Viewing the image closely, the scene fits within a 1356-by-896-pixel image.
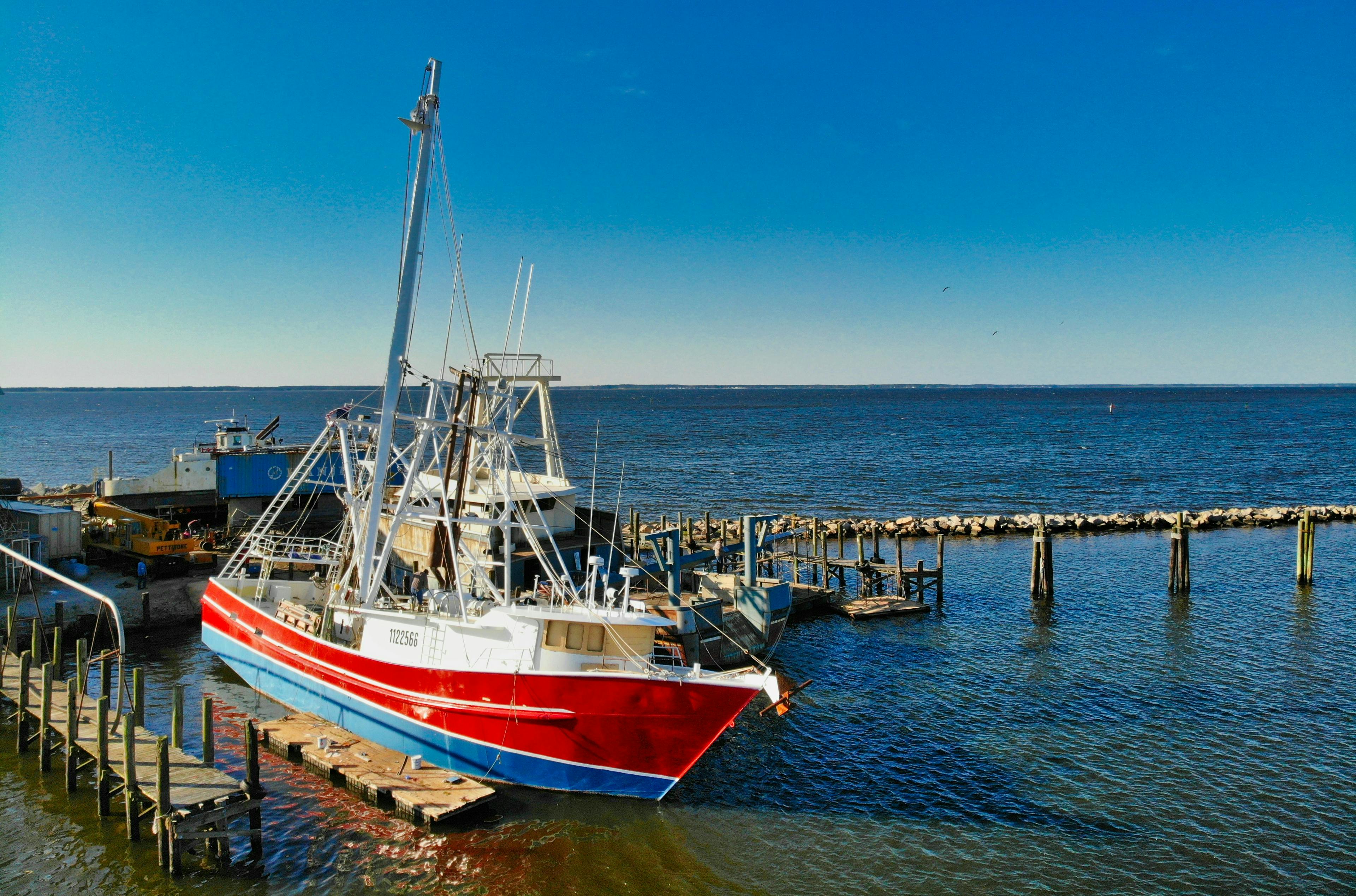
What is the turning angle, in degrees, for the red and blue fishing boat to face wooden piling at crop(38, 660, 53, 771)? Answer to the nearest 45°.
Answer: approximately 135° to its right

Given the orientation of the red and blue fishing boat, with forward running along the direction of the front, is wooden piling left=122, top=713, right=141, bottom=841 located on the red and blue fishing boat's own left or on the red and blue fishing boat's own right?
on the red and blue fishing boat's own right

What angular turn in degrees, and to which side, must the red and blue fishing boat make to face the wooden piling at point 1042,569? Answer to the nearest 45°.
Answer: approximately 90° to its left

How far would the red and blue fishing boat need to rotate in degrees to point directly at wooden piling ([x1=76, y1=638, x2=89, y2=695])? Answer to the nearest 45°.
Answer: approximately 135° to its right

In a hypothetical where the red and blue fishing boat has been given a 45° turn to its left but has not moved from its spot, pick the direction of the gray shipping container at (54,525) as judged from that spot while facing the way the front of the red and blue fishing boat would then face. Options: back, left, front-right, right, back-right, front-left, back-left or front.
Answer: back-left

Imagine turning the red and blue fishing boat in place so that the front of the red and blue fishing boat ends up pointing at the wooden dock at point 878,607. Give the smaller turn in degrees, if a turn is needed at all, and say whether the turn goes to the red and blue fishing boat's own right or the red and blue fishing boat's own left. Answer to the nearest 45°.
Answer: approximately 90° to the red and blue fishing boat's own left

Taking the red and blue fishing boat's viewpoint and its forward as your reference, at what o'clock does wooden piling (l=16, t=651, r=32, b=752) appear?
The wooden piling is roughly at 5 o'clock from the red and blue fishing boat.

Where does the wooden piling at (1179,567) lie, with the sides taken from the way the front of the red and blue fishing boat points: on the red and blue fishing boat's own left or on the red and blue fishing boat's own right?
on the red and blue fishing boat's own left

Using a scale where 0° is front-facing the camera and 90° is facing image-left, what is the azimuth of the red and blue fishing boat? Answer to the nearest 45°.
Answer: approximately 315°
